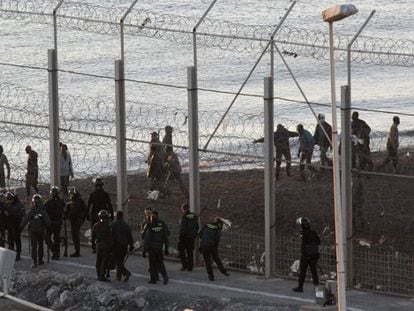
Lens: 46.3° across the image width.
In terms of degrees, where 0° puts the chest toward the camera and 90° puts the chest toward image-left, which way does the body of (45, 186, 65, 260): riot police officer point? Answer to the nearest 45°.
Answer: approximately 180°

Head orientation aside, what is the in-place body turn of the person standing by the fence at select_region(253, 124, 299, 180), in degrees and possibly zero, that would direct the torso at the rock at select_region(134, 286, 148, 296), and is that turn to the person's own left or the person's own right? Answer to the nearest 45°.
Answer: approximately 45° to the person's own right

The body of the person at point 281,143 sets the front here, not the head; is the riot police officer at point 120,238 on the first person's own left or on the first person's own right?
on the first person's own right

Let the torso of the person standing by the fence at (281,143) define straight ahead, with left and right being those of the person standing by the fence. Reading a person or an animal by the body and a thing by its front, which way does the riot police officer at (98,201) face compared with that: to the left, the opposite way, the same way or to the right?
the opposite way

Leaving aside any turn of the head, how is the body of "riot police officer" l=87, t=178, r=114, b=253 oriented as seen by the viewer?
away from the camera
